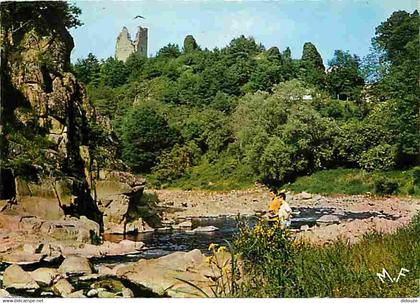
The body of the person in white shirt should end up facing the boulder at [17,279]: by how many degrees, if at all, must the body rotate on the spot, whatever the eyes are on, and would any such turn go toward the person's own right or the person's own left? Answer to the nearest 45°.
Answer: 0° — they already face it

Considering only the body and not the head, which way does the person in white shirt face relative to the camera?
to the viewer's left

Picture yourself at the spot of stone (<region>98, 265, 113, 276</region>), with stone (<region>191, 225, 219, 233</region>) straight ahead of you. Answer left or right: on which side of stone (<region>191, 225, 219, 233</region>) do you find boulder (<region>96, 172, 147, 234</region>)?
left

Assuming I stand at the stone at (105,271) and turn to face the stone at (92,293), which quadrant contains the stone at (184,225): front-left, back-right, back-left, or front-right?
back-left
